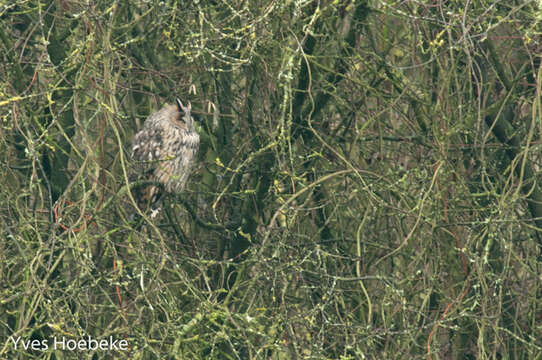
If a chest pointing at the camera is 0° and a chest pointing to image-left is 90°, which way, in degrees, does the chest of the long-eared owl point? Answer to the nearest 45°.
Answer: approximately 315°
